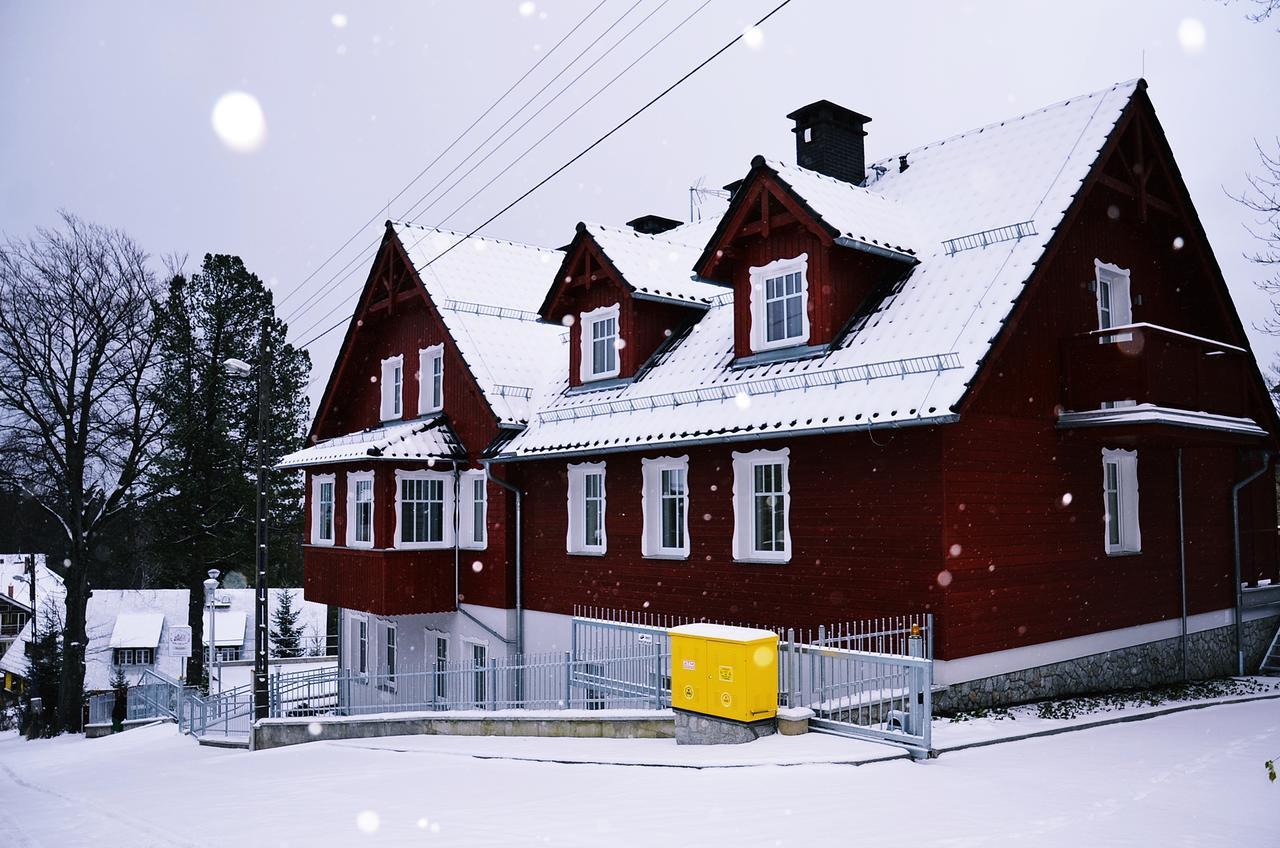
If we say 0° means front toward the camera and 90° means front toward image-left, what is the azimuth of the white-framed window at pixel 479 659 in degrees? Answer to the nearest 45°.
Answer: approximately 45°

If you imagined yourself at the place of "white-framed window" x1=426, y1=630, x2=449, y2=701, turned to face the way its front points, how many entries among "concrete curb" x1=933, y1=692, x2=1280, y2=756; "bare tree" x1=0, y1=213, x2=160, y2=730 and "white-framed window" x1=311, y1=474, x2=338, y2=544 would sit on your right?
2

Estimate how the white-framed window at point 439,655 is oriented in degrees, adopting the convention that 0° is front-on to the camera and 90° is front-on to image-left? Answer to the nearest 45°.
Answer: approximately 45°

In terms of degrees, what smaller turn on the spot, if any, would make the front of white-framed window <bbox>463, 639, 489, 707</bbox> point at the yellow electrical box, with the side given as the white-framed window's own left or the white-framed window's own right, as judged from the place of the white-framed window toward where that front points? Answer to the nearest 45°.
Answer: approximately 45° to the white-framed window's own left

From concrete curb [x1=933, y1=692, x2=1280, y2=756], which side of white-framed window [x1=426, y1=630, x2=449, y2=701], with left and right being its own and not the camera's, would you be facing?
left

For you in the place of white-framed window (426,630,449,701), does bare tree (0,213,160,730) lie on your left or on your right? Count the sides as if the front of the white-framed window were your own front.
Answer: on your right

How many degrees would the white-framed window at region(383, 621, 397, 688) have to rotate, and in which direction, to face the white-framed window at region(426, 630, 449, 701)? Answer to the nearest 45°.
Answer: approximately 90° to its left

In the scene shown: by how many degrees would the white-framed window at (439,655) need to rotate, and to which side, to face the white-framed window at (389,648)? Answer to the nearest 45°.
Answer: approximately 90° to its right
